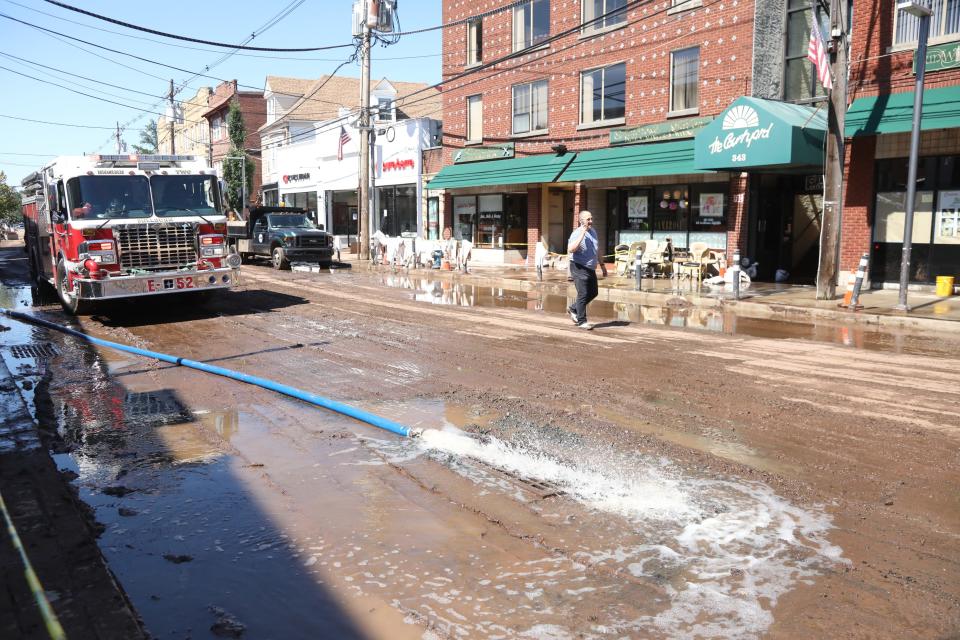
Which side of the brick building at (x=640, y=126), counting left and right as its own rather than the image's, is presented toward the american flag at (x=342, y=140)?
right

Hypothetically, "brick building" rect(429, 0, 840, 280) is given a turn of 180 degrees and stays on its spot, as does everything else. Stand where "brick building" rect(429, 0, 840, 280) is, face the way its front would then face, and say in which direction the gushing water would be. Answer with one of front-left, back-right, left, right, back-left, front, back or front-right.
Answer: back-right

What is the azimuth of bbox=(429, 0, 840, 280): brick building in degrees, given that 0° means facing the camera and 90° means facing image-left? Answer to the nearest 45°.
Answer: approximately 45°

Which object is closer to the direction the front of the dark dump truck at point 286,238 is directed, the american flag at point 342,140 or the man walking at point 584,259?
the man walking

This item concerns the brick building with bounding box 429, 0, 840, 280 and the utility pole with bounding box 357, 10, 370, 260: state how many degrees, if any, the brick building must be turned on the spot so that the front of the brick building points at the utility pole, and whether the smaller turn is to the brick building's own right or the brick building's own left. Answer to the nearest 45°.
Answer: approximately 90° to the brick building's own right

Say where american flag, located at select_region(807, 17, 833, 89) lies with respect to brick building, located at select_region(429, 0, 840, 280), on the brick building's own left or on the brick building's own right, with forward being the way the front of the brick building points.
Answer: on the brick building's own left

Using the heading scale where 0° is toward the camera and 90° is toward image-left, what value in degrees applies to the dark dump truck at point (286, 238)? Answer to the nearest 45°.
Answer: approximately 315°

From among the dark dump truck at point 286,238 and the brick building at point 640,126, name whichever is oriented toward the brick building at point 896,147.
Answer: the dark dump truck

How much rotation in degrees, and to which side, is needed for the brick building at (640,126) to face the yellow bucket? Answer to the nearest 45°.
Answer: approximately 90° to its left
